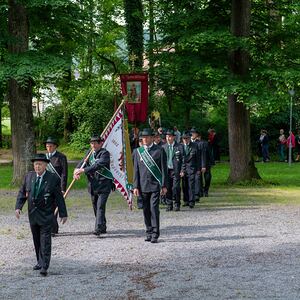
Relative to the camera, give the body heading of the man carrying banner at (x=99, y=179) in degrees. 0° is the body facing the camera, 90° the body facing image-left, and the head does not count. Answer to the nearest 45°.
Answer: approximately 45°

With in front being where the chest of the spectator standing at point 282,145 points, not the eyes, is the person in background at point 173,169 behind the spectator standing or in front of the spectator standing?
in front

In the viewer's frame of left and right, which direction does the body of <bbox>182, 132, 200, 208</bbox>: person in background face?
facing the viewer and to the left of the viewer

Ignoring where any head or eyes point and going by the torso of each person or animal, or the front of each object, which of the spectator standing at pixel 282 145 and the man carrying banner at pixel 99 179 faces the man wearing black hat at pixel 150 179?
the spectator standing

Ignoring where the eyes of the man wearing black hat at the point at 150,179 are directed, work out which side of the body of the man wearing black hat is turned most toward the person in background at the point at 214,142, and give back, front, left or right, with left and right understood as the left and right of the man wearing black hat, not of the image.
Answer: back

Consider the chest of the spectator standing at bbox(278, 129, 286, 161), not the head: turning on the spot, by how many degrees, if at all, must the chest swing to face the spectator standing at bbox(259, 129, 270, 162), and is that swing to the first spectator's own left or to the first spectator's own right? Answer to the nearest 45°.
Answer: approximately 45° to the first spectator's own right

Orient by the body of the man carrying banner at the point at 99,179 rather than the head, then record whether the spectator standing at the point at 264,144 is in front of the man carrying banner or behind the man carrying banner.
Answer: behind
